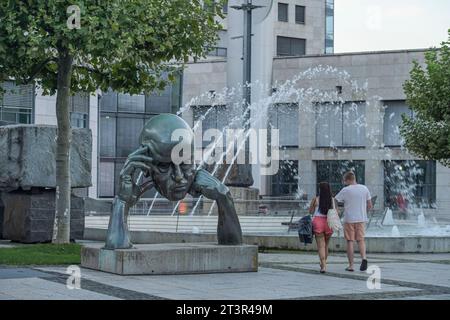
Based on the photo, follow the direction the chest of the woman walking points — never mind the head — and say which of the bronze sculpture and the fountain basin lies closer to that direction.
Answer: the fountain basin

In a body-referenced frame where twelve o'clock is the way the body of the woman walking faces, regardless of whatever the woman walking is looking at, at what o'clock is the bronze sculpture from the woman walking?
The bronze sculpture is roughly at 8 o'clock from the woman walking.

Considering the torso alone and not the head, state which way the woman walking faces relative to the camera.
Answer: away from the camera

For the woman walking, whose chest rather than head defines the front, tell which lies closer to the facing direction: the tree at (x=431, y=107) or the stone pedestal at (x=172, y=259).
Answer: the tree

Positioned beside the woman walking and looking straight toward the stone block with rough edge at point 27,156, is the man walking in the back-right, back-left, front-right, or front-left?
back-right

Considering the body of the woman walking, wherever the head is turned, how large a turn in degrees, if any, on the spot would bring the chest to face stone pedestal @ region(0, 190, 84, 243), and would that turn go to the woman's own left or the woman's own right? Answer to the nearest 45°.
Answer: approximately 45° to the woman's own left

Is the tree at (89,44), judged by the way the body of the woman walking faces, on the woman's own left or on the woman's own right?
on the woman's own left

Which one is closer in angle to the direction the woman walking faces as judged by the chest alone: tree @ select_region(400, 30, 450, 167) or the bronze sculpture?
the tree

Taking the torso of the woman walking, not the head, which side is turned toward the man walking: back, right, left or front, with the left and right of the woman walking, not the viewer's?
right
